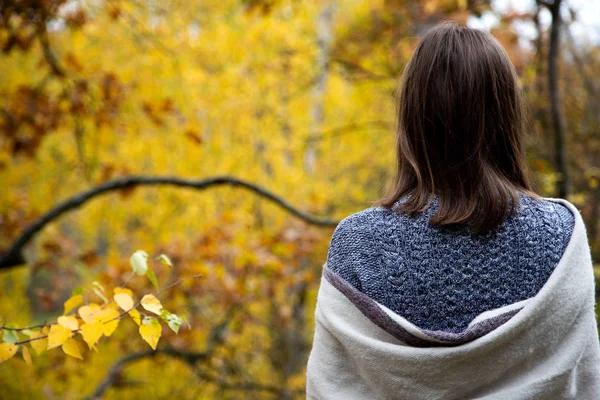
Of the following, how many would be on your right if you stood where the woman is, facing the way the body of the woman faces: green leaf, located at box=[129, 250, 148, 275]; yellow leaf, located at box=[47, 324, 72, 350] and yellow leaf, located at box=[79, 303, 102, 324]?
0

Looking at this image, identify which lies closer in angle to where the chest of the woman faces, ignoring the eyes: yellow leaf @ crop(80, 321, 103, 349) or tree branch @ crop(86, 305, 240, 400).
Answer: the tree branch

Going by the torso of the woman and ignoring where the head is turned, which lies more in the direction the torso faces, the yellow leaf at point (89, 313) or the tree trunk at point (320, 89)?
the tree trunk

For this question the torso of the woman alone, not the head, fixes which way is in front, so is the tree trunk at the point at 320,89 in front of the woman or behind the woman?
in front

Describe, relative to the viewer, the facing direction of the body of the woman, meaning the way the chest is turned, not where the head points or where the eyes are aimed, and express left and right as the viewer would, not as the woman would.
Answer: facing away from the viewer

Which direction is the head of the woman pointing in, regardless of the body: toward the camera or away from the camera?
away from the camera

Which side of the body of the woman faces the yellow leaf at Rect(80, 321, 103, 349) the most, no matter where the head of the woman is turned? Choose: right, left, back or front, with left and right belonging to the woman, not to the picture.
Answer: left

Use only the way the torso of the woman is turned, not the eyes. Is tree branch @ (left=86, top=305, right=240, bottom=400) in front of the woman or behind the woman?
in front

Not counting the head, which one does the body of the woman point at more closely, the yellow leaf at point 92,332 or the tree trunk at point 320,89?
the tree trunk

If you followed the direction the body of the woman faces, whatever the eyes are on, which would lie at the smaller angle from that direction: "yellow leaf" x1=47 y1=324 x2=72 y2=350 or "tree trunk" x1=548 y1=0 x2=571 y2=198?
the tree trunk

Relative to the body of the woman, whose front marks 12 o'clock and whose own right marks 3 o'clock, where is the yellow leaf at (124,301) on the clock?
The yellow leaf is roughly at 9 o'clock from the woman.

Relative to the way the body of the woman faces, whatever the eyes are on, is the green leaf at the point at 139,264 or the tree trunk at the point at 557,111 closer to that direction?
the tree trunk

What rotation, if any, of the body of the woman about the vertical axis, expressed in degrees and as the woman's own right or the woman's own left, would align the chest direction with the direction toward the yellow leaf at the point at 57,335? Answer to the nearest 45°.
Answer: approximately 90° to the woman's own left

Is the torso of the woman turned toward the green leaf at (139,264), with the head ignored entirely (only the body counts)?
no

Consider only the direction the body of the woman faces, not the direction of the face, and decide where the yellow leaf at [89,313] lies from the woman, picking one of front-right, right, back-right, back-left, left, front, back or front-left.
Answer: left
